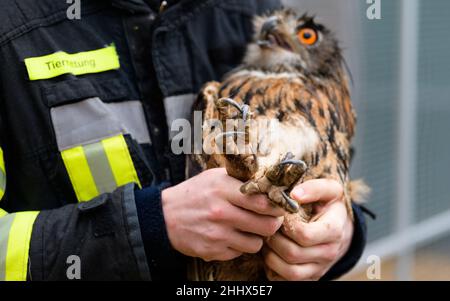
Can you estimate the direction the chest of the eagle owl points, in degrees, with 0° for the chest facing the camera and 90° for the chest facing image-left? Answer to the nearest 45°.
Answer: approximately 45°
